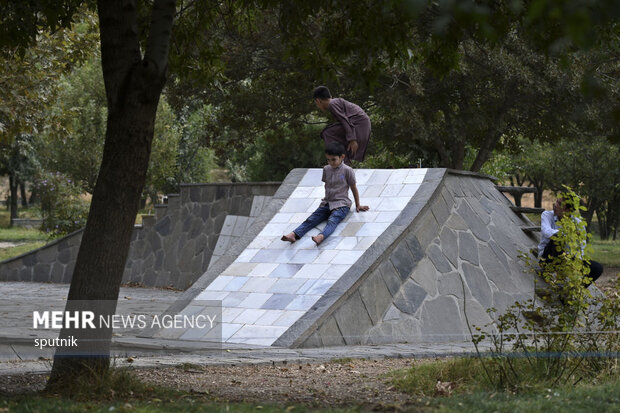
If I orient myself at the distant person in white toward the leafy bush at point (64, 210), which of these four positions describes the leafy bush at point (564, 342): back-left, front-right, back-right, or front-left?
back-left

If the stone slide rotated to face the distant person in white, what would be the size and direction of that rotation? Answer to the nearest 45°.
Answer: approximately 135° to its left

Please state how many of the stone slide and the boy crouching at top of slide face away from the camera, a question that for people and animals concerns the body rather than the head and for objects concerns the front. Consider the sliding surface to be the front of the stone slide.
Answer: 0

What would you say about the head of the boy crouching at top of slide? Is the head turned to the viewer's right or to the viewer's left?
to the viewer's left

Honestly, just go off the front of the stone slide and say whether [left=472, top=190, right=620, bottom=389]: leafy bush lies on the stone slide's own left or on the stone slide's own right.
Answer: on the stone slide's own left

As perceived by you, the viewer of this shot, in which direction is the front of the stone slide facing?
facing the viewer and to the left of the viewer

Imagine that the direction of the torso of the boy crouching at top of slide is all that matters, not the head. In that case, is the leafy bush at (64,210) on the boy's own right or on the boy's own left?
on the boy's own right

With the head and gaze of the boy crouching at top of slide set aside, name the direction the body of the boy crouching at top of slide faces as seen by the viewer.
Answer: to the viewer's left

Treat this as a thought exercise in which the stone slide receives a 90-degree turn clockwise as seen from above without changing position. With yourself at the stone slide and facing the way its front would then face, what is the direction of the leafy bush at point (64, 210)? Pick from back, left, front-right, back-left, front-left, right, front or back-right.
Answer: front

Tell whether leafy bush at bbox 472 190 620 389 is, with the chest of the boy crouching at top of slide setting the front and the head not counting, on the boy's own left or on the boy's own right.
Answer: on the boy's own left
